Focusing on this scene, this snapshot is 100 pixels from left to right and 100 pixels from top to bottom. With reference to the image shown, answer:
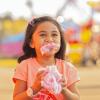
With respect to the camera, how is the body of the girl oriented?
toward the camera
